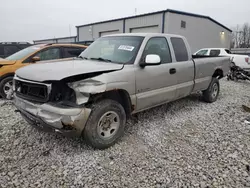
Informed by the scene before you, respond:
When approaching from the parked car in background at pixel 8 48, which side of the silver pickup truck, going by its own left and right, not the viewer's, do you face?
right

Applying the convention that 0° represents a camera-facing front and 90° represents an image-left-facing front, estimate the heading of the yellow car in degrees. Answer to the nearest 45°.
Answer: approximately 45°

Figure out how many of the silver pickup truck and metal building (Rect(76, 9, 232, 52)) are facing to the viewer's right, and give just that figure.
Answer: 0

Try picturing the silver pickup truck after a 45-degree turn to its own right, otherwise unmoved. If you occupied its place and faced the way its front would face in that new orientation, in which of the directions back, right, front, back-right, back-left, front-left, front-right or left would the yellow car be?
front-right

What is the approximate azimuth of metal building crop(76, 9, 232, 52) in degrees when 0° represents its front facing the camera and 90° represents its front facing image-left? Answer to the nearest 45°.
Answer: approximately 45°

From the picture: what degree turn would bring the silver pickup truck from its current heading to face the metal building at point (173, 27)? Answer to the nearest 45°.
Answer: approximately 135° to its right

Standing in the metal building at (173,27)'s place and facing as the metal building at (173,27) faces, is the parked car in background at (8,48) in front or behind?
in front

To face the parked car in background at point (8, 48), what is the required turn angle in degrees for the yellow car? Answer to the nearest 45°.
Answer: approximately 135° to its right

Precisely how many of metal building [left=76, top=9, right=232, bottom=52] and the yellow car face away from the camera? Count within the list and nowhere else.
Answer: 0

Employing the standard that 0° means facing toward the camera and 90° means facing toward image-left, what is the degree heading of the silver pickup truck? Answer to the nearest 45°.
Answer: approximately 45°

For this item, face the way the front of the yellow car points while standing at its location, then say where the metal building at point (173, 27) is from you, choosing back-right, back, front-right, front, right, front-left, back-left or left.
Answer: back
